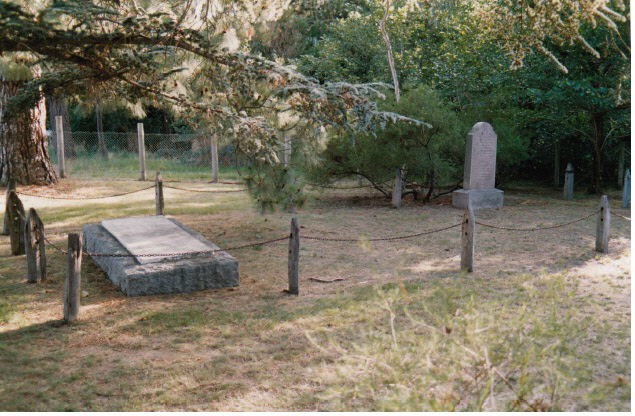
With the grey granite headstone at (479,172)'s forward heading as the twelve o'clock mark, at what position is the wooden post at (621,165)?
The wooden post is roughly at 9 o'clock from the grey granite headstone.

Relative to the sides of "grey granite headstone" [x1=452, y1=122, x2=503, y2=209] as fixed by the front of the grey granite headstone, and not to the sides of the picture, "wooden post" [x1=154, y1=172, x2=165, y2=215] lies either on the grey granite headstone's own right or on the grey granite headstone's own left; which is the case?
on the grey granite headstone's own right

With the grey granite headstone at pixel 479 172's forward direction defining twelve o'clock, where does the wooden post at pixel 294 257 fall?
The wooden post is roughly at 2 o'clock from the grey granite headstone.

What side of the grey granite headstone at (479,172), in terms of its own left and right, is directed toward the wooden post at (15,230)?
right

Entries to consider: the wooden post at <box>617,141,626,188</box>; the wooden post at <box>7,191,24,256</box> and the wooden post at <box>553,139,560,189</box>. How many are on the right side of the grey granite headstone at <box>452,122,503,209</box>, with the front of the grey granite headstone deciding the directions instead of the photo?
1

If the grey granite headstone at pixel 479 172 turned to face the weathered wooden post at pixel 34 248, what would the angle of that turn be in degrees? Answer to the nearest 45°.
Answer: approximately 90° to its right

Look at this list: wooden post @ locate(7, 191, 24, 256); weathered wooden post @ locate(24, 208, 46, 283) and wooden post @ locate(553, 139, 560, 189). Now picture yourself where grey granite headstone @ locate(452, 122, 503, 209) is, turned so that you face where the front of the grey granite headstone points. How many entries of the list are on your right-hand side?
2

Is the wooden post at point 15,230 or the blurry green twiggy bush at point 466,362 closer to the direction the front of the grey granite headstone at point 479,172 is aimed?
the blurry green twiggy bush

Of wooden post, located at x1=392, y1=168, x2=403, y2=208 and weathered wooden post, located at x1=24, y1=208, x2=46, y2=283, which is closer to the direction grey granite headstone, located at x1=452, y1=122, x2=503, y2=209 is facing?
the weathered wooden post

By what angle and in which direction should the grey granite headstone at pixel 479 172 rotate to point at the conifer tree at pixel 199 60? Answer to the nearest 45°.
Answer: approximately 90° to its right

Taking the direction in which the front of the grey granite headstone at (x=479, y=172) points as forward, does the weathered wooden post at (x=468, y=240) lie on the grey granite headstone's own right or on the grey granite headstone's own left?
on the grey granite headstone's own right

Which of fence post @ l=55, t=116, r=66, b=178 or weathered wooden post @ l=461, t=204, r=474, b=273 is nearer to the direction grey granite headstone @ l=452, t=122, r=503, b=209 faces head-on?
the weathered wooden post

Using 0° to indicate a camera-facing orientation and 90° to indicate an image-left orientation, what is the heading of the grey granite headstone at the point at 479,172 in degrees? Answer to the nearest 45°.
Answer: approximately 315°

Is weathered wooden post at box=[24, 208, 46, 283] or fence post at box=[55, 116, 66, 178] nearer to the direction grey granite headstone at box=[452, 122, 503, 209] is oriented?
the weathered wooden post

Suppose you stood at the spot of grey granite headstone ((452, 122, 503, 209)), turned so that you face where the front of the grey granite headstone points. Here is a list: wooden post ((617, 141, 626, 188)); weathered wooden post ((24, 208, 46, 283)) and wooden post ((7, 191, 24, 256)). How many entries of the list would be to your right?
2

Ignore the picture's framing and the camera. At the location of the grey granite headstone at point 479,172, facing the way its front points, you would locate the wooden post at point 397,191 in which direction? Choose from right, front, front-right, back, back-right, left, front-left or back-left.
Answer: back-right
